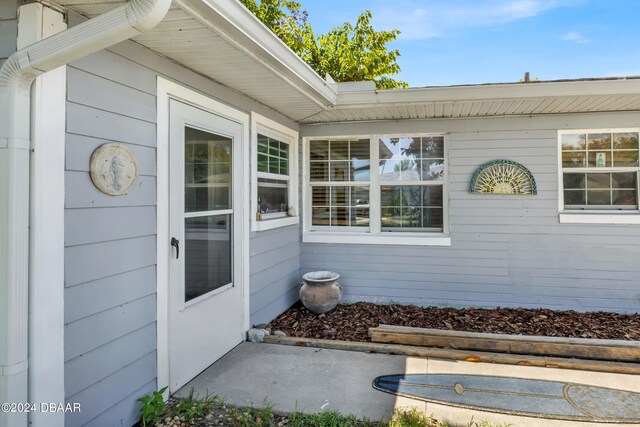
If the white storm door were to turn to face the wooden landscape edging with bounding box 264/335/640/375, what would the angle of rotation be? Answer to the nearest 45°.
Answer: approximately 45° to its left

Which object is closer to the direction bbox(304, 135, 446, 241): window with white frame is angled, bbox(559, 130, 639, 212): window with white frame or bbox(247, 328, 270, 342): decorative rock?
the decorative rock

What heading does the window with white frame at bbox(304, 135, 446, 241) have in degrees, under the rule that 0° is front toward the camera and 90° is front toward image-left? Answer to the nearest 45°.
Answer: approximately 0°

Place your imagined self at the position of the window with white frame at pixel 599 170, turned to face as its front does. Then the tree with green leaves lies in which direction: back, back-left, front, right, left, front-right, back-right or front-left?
back-right

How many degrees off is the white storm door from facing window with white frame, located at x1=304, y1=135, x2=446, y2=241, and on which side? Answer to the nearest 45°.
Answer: approximately 90° to its left

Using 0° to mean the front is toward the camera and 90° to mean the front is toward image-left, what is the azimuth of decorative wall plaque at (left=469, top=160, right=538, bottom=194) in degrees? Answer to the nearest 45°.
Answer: approximately 0°

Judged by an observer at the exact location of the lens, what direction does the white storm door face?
facing the viewer and to the right of the viewer

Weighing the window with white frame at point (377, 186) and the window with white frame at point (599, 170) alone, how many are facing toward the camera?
2

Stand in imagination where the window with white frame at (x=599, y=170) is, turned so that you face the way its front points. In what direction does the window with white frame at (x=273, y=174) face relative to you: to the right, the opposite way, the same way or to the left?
to the left

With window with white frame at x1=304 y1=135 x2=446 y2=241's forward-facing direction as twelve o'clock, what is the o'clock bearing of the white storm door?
The white storm door is roughly at 1 o'clock from the window with white frame.

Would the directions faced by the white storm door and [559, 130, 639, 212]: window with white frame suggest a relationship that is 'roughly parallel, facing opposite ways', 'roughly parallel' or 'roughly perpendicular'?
roughly perpendicular

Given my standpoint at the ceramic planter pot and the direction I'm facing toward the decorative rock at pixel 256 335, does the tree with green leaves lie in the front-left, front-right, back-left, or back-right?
back-right

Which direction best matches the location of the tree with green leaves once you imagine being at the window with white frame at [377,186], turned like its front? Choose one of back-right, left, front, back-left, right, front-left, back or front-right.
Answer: back

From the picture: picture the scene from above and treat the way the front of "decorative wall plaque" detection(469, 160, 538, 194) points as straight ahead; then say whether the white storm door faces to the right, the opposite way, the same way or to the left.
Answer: to the left
